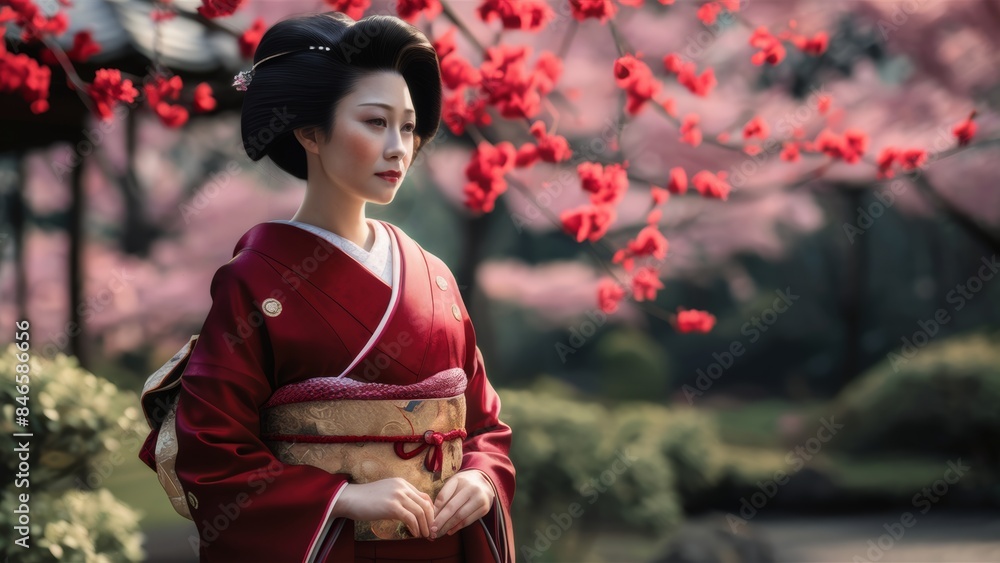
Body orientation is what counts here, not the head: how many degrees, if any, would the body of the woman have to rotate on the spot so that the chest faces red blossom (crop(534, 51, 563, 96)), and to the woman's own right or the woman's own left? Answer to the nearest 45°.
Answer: approximately 135° to the woman's own left

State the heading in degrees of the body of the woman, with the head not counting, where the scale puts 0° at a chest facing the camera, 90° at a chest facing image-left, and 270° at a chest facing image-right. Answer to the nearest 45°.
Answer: approximately 315°

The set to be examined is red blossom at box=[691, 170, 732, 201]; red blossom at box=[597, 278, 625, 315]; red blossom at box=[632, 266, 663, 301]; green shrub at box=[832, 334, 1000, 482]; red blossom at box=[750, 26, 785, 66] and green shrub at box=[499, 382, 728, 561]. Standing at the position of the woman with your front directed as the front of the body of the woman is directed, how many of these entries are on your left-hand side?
6

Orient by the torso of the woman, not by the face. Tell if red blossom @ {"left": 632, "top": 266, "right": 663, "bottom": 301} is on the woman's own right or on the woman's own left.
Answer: on the woman's own left

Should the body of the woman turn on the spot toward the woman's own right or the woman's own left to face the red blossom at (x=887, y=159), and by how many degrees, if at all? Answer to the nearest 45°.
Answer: approximately 90° to the woman's own left

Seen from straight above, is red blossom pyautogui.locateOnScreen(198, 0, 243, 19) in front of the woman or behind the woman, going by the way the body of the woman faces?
behind

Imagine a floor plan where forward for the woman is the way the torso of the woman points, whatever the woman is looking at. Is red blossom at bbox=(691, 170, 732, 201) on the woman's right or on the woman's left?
on the woman's left

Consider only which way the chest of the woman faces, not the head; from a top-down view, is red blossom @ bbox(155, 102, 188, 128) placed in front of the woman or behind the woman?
behind
